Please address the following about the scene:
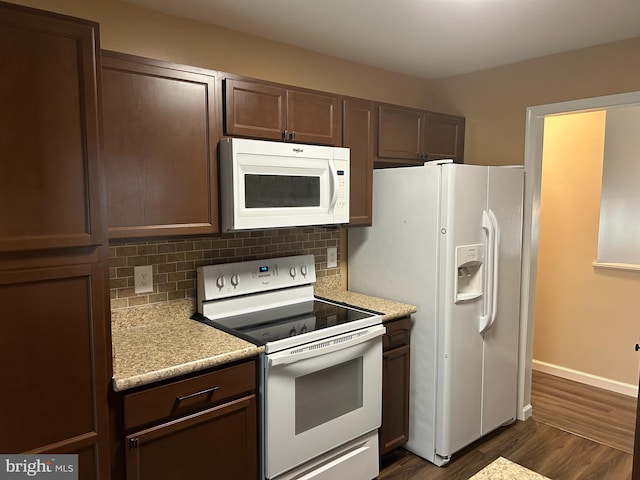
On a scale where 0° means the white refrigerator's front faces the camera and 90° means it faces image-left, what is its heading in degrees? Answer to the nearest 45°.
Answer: approximately 315°

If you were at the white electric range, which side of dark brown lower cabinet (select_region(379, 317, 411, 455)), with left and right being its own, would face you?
right

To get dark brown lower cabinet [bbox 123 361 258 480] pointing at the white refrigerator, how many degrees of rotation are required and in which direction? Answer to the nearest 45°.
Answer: approximately 45° to its left

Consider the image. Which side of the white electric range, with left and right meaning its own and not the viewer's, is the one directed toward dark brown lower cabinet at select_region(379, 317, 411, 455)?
left

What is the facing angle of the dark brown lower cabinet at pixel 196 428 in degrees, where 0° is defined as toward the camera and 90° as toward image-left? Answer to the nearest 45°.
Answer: approximately 315°

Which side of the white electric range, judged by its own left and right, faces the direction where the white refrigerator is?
left
